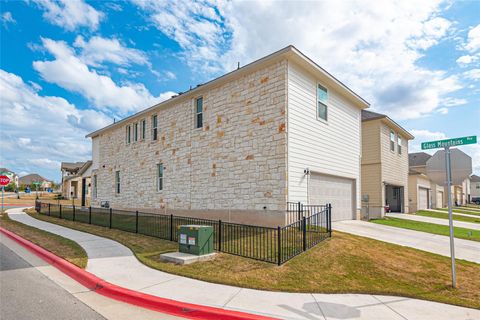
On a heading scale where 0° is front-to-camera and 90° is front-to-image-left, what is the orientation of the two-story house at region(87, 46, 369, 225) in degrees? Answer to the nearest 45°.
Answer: approximately 315°

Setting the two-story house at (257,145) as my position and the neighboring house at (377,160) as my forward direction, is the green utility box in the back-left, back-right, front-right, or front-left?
back-right

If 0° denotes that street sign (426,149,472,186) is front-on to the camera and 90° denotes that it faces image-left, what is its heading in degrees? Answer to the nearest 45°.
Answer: approximately 180°

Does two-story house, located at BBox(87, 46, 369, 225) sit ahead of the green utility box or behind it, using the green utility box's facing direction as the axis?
behind

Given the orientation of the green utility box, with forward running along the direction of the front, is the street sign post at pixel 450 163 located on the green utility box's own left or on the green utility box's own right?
on the green utility box's own left

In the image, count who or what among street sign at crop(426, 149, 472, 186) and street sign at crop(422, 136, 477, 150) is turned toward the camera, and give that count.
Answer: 1

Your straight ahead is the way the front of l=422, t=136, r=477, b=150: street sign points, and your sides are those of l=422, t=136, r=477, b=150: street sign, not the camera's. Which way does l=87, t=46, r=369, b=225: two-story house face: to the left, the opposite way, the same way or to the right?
to the left

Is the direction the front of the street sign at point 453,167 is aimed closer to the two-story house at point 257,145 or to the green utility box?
the two-story house

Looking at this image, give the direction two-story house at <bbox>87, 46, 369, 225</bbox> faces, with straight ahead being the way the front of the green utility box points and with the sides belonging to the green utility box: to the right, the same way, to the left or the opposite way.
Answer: to the left

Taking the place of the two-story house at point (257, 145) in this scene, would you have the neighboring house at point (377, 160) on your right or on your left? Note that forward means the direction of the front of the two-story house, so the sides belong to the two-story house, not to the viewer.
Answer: on your left

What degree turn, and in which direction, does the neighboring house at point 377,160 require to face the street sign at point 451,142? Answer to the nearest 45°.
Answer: approximately 45° to its right
